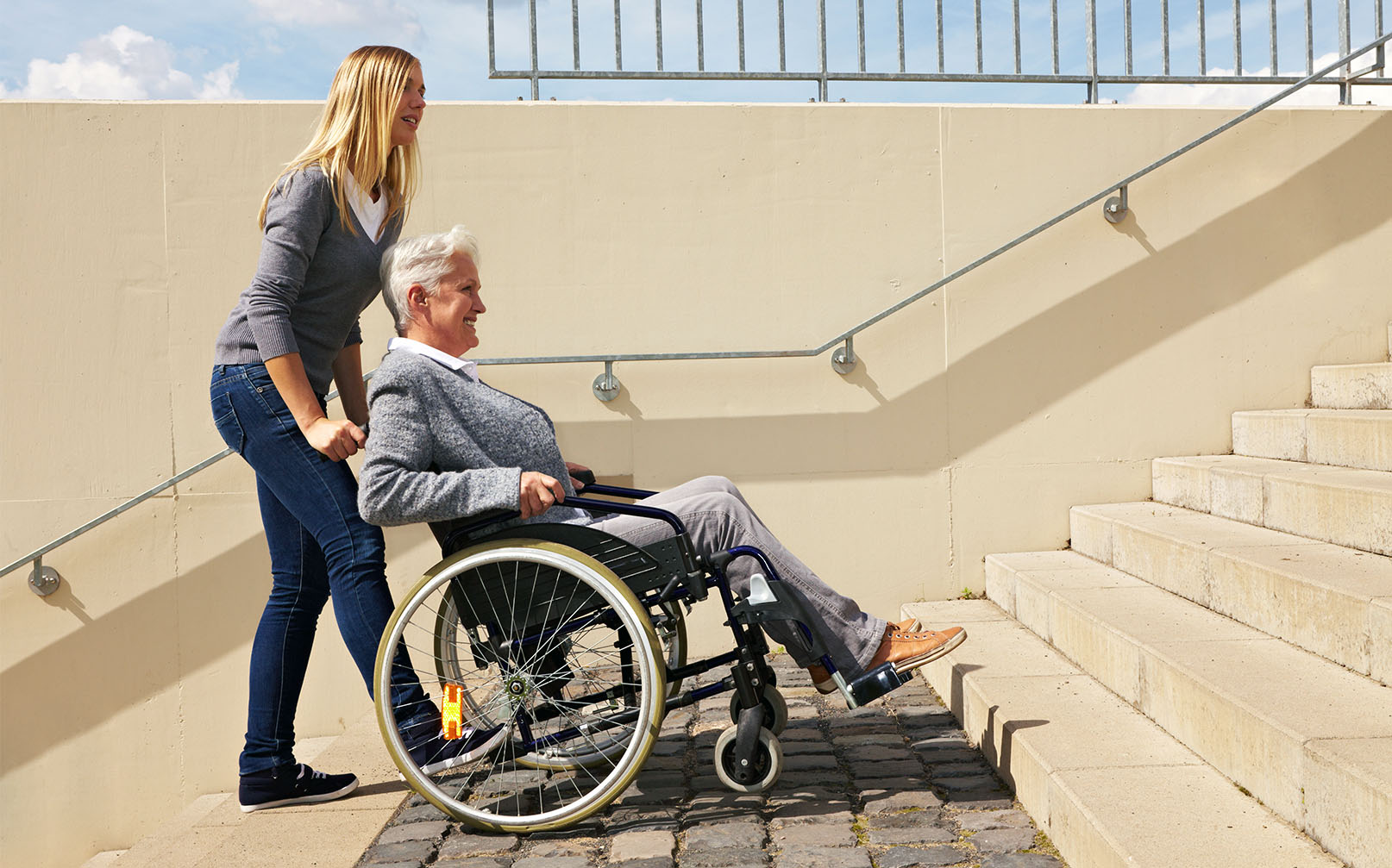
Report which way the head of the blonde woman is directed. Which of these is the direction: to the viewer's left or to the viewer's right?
to the viewer's right

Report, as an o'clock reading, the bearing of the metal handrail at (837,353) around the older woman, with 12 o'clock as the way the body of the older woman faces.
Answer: The metal handrail is roughly at 10 o'clock from the older woman.

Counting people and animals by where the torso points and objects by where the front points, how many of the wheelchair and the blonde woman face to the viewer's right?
2

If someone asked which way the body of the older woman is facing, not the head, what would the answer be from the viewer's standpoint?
to the viewer's right

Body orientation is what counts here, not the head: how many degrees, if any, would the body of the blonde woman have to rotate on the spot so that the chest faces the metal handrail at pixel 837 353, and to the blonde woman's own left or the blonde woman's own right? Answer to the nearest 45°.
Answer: approximately 45° to the blonde woman's own left

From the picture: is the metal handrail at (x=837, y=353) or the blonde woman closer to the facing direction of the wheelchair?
the metal handrail

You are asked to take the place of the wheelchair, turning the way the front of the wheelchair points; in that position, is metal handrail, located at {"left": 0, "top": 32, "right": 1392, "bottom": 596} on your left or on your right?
on your left

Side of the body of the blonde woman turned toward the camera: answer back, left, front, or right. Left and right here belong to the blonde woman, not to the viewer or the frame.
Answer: right

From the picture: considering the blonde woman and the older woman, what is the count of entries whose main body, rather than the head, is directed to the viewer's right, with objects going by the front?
2

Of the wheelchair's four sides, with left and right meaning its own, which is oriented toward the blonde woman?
back

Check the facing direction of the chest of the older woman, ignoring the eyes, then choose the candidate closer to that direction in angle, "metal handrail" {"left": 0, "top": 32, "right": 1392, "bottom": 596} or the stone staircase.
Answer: the stone staircase

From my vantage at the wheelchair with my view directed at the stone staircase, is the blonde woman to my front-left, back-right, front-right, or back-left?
back-left

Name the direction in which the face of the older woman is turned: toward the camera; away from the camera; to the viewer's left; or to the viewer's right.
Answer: to the viewer's right

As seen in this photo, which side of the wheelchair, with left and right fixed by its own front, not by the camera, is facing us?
right

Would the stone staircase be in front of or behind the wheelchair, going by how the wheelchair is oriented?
in front
